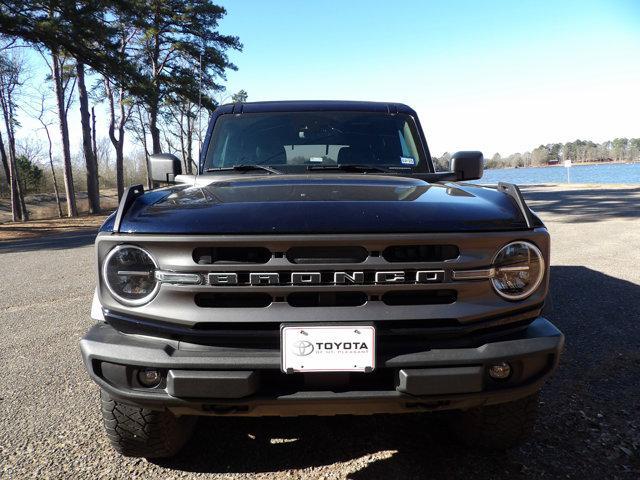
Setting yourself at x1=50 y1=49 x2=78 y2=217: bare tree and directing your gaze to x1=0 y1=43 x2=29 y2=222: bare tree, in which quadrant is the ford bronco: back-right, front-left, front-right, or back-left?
back-left

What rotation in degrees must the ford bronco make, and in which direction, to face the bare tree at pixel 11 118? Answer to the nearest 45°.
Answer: approximately 135° to its right

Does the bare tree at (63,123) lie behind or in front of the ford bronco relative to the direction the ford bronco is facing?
behind

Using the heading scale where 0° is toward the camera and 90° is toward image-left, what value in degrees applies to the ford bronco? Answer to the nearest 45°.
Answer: approximately 0°
